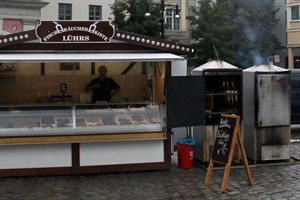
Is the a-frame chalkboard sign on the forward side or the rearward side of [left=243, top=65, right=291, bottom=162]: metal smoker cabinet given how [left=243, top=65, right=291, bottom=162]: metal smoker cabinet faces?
on the forward side

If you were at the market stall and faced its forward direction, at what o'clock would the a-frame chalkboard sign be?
The a-frame chalkboard sign is roughly at 10 o'clock from the market stall.

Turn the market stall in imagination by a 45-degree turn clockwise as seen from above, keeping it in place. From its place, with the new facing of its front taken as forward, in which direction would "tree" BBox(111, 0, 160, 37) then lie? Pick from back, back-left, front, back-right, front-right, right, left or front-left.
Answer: back-right

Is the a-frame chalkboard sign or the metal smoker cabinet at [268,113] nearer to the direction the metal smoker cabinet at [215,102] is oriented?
the a-frame chalkboard sign

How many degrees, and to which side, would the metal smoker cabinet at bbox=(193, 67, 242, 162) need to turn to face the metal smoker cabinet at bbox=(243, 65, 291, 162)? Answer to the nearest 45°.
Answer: approximately 90° to its left

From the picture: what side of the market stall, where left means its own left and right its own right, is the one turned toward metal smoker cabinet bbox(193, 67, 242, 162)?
left

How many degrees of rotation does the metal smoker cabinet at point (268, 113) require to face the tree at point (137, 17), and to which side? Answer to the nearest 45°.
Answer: approximately 135° to its right
